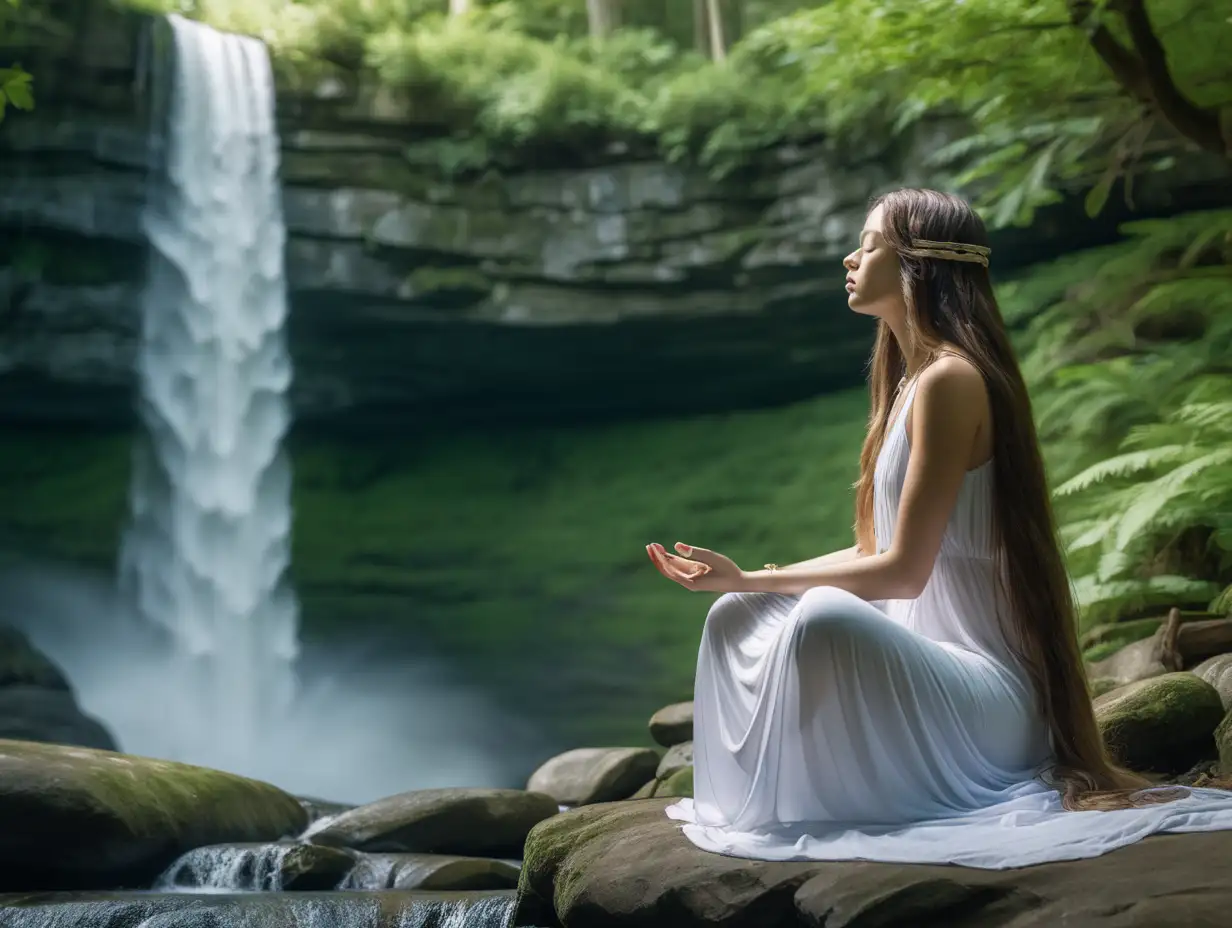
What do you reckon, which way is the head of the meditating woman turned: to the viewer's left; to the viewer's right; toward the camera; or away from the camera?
to the viewer's left

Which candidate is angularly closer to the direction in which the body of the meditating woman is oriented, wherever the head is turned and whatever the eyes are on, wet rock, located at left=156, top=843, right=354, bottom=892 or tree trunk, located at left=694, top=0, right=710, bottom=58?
the wet rock

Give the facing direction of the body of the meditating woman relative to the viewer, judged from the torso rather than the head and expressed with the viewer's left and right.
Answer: facing to the left of the viewer

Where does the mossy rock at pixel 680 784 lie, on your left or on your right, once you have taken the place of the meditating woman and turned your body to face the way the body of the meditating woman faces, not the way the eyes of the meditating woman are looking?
on your right

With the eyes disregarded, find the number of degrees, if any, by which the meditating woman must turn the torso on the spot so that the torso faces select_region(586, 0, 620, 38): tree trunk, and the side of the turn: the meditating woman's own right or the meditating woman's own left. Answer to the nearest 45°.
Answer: approximately 90° to the meditating woman's own right

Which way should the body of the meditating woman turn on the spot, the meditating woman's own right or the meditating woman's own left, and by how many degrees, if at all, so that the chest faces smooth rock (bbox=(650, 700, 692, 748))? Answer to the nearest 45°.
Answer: approximately 90° to the meditating woman's own right

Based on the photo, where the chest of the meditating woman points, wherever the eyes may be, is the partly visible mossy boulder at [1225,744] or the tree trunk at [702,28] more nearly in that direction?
the tree trunk

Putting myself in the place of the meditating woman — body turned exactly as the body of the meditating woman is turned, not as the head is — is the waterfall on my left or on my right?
on my right

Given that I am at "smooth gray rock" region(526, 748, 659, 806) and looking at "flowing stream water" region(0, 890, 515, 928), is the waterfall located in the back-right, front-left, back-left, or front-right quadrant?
back-right

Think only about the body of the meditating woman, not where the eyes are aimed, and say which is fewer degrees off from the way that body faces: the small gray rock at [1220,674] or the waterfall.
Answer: the waterfall
